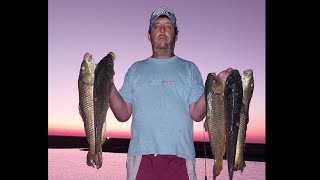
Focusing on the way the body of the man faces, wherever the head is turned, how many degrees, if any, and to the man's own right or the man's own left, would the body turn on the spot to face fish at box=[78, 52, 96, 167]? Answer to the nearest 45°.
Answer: approximately 90° to the man's own right

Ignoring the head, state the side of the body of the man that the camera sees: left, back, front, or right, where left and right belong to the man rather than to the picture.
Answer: front

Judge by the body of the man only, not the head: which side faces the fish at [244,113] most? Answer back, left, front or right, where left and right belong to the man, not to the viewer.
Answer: left

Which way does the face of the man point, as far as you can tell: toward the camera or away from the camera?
toward the camera
